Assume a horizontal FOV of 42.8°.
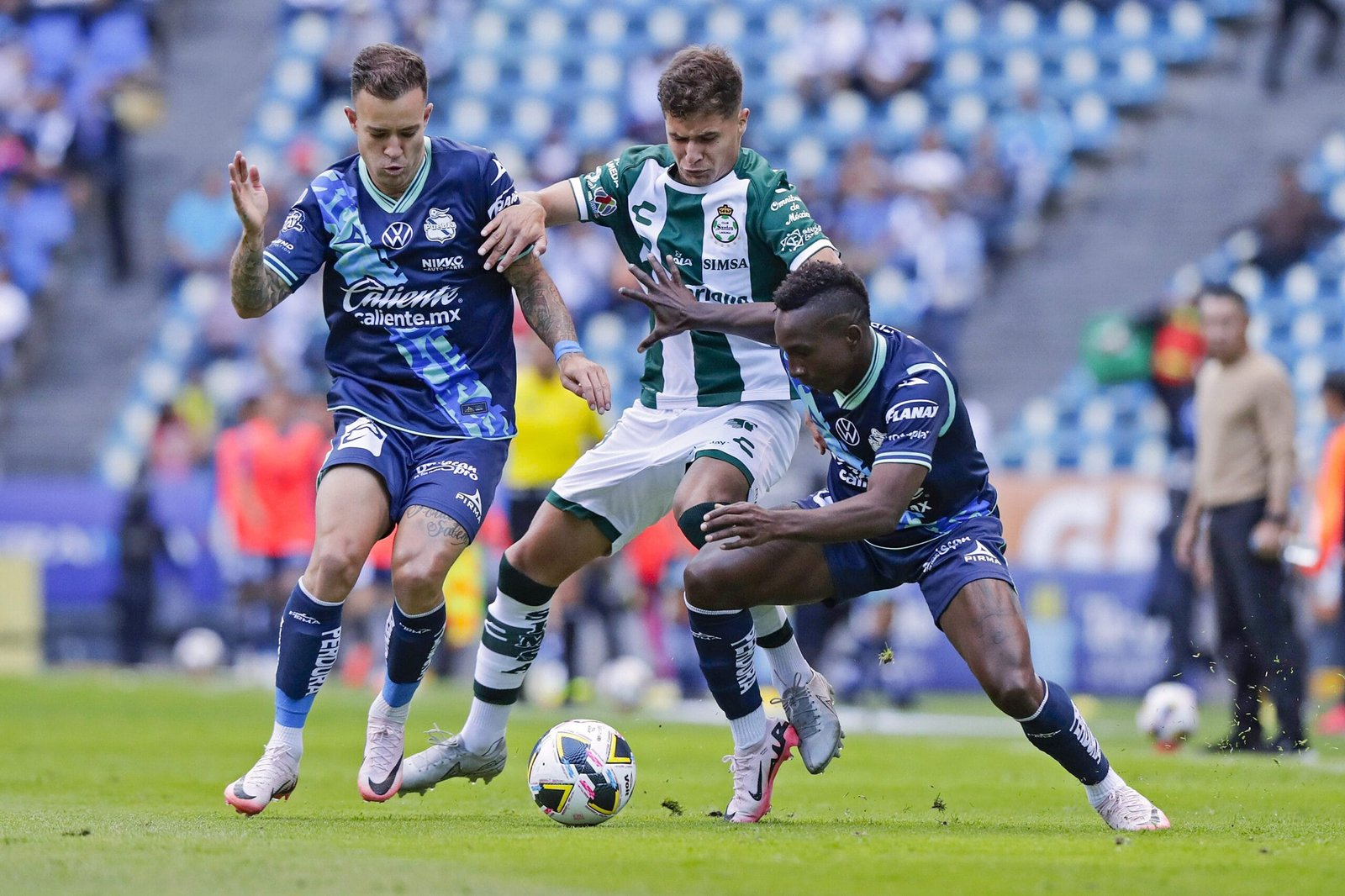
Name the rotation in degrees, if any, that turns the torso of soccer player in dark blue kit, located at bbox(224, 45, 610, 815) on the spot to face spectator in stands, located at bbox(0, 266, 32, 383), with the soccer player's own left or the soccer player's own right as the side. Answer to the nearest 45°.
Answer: approximately 180°

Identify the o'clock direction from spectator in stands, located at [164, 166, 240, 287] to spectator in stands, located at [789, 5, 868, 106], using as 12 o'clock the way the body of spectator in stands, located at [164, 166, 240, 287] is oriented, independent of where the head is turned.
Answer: spectator in stands, located at [789, 5, 868, 106] is roughly at 9 o'clock from spectator in stands, located at [164, 166, 240, 287].

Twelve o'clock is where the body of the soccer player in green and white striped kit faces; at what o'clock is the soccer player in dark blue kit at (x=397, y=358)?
The soccer player in dark blue kit is roughly at 3 o'clock from the soccer player in green and white striped kit.

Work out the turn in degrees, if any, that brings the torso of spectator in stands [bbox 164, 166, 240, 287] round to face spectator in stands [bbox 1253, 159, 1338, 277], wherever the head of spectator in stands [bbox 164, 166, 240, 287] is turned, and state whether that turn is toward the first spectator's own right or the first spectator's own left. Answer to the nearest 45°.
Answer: approximately 45° to the first spectator's own left

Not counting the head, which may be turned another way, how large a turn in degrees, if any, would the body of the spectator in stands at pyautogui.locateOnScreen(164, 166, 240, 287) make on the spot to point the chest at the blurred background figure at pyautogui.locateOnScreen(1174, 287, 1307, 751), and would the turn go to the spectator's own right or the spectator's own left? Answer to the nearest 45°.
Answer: approximately 45° to the spectator's own left

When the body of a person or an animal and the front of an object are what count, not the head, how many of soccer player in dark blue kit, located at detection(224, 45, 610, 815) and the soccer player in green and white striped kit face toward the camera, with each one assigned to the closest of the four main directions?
2

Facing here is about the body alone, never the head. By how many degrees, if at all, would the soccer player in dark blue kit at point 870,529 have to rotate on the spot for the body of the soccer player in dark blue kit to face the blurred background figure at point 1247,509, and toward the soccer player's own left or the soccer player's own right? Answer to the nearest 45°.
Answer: approximately 180°

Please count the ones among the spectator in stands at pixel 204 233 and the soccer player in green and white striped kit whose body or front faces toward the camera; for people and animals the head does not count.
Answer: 2

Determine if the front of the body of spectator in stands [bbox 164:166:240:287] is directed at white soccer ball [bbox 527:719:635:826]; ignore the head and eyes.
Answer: yes

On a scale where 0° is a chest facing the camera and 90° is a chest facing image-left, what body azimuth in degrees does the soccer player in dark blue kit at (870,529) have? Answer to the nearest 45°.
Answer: approximately 45°
